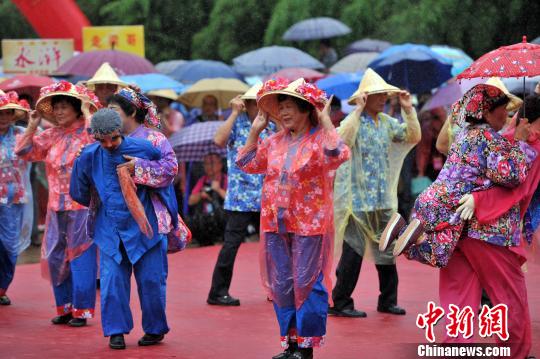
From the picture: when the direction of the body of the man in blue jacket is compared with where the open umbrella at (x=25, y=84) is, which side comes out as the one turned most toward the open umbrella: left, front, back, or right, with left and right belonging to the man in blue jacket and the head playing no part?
back

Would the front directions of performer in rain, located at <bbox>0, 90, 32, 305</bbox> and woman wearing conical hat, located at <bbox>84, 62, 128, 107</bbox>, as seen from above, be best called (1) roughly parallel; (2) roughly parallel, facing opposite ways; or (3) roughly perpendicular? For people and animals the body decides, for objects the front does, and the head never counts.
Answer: roughly parallel

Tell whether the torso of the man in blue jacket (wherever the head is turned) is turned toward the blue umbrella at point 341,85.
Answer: no

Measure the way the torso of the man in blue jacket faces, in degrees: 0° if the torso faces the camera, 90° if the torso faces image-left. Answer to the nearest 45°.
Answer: approximately 0°

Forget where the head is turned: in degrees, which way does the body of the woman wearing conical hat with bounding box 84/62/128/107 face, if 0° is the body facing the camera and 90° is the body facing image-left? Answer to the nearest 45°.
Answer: approximately 0°

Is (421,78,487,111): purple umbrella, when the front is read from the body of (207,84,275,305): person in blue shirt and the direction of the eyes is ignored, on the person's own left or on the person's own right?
on the person's own left

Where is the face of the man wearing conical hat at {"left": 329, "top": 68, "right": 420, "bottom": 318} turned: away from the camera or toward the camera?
toward the camera

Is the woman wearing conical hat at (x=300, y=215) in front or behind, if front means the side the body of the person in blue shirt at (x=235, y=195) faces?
in front

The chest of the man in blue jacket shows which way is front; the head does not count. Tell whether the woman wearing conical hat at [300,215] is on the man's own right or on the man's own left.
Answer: on the man's own left

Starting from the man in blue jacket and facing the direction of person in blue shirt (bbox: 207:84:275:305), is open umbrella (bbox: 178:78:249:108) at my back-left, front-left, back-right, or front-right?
front-left

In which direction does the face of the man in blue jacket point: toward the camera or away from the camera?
toward the camera

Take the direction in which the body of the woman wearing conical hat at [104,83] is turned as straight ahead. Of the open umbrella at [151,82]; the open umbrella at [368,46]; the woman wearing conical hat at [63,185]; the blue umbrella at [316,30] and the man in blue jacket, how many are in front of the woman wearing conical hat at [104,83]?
2

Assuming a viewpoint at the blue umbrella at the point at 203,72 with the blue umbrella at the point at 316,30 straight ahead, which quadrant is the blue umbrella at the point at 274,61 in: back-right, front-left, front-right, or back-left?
front-right

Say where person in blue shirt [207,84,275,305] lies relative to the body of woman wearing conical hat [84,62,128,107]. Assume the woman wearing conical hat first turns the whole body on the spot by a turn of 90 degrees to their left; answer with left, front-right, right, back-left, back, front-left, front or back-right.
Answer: front-right

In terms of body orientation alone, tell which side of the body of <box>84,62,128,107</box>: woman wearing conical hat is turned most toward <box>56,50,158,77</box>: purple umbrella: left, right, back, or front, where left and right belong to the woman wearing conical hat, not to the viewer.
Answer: back

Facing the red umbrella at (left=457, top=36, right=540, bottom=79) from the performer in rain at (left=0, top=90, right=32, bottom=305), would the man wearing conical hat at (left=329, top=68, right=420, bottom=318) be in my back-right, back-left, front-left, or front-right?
front-left

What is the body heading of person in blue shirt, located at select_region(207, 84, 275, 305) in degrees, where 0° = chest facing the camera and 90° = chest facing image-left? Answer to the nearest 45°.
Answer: approximately 315°
